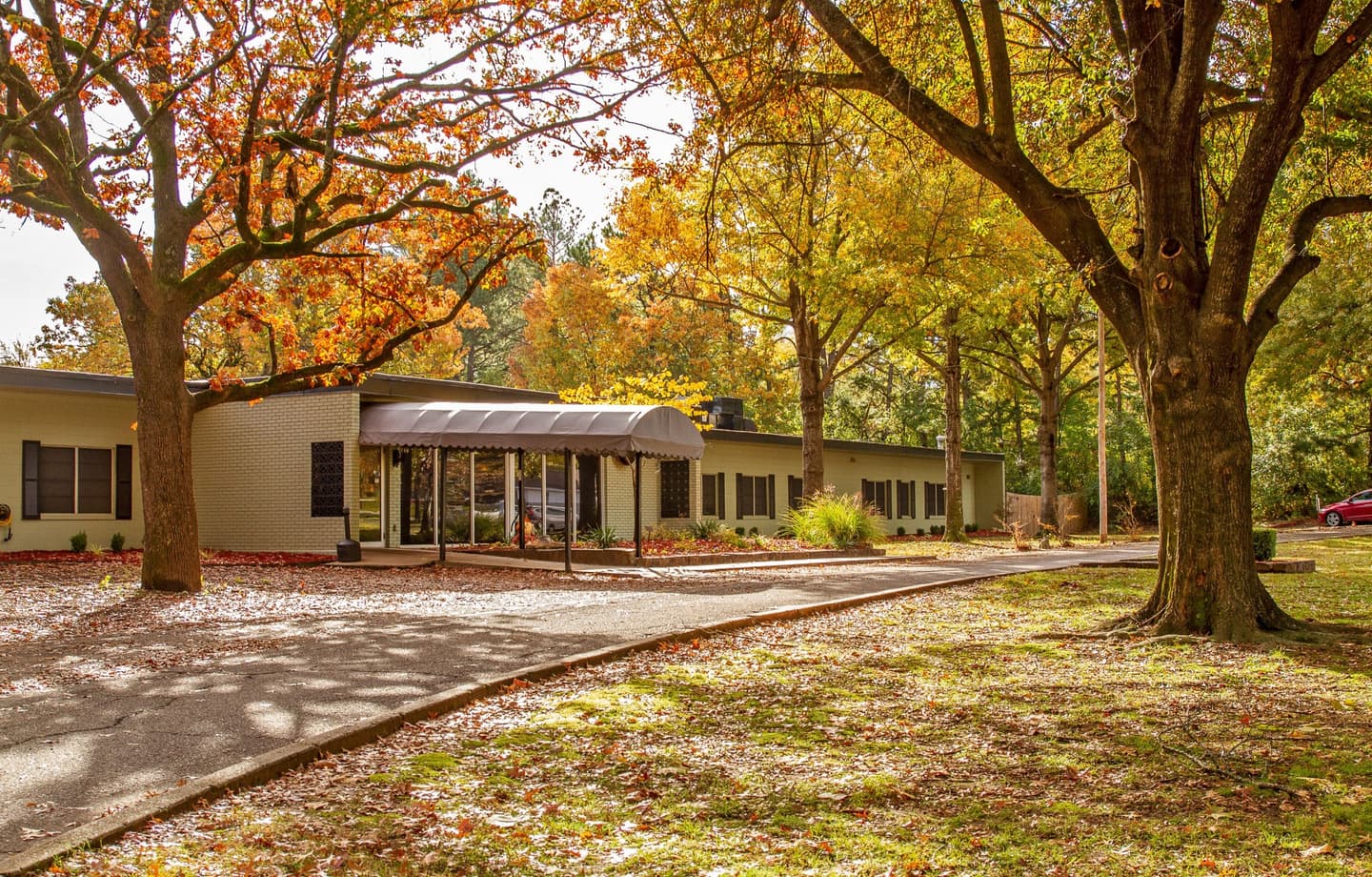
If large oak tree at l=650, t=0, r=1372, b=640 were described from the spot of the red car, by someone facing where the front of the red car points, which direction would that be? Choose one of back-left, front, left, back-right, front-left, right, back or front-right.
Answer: left

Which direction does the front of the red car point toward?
to the viewer's left

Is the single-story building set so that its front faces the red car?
no

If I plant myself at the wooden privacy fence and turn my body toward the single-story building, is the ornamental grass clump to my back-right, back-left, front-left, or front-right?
front-left

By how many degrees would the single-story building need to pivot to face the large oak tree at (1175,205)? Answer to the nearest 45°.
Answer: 0° — it already faces it

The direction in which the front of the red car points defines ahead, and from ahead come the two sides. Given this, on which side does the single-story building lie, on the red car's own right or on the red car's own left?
on the red car's own left

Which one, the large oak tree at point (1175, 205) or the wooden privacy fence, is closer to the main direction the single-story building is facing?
the large oak tree

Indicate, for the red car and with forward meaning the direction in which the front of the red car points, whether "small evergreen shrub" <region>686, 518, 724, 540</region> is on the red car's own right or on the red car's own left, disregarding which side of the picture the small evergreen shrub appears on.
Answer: on the red car's own left

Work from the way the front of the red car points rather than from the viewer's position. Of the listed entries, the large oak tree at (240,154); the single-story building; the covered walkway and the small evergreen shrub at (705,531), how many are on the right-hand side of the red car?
0

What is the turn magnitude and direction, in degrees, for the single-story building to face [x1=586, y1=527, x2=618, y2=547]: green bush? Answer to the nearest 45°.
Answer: approximately 45° to its left
